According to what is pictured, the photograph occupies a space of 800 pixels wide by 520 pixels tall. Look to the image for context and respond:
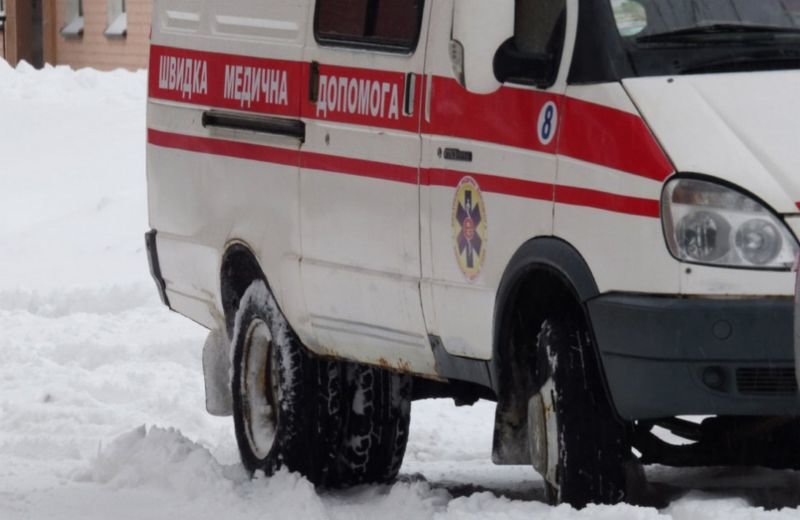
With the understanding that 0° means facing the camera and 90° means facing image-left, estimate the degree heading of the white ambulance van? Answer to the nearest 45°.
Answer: approximately 315°
